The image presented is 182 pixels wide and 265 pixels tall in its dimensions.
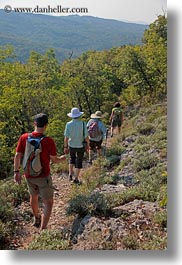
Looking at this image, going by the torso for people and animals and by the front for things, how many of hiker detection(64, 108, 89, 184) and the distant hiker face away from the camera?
2

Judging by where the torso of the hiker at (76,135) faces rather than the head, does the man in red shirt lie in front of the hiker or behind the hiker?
behind

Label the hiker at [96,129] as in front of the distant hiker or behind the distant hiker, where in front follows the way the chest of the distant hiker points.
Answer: behind

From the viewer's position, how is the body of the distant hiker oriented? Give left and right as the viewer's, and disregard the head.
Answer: facing away from the viewer

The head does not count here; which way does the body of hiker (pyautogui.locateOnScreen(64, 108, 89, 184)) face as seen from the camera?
away from the camera

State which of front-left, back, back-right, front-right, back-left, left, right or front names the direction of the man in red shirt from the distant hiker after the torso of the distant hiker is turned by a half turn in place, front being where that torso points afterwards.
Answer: front

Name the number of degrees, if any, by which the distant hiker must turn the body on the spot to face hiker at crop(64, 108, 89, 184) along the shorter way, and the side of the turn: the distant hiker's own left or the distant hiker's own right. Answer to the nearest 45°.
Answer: approximately 180°

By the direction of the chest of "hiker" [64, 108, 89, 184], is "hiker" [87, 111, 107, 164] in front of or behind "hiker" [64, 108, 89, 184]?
in front
